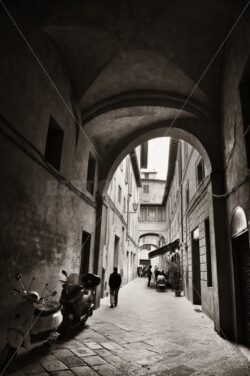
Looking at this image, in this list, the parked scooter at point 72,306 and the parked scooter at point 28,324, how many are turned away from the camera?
0

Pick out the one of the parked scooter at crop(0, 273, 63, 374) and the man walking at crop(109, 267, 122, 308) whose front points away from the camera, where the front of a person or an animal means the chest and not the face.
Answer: the man walking

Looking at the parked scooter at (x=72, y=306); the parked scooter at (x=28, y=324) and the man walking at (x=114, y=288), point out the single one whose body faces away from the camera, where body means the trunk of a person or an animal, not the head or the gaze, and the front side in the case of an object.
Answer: the man walking

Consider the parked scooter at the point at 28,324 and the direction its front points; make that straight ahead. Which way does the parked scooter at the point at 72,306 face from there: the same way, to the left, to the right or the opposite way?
the same way

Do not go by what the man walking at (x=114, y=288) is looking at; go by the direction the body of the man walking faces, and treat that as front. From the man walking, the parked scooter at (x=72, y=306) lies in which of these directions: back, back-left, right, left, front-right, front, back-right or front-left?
back

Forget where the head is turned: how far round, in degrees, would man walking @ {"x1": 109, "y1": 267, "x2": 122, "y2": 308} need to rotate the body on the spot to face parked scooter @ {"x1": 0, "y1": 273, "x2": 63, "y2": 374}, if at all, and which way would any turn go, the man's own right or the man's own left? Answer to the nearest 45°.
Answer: approximately 180°

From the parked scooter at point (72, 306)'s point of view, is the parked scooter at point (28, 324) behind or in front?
in front

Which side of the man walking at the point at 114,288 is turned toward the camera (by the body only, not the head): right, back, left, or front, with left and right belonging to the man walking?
back

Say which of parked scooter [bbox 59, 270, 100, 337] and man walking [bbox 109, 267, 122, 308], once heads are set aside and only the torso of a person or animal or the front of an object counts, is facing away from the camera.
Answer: the man walking

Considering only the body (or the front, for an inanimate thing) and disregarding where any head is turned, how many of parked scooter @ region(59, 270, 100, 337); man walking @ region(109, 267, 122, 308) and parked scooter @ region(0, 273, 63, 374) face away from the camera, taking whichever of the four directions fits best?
1

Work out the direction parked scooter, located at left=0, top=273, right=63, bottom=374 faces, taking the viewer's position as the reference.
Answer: facing the viewer and to the left of the viewer

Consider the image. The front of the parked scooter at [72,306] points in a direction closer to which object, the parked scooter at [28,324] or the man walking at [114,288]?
the parked scooter
